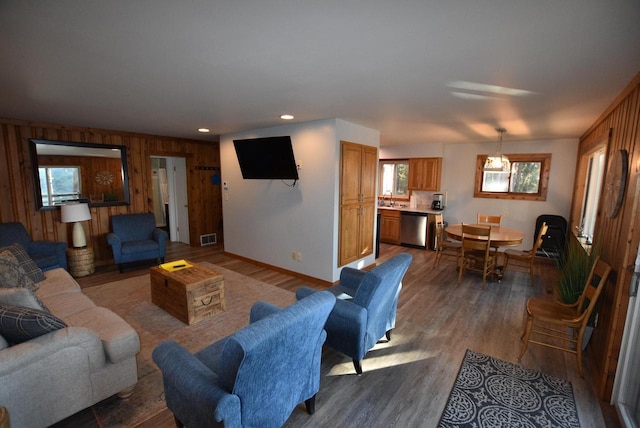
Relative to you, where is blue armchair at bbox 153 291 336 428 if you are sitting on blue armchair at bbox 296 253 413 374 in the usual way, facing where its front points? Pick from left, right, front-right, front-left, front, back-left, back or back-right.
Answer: left

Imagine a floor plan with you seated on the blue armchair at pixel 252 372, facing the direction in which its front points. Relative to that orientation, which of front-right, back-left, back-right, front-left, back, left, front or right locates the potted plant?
back-right

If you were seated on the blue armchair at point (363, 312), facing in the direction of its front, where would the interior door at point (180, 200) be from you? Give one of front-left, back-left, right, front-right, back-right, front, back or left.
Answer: front

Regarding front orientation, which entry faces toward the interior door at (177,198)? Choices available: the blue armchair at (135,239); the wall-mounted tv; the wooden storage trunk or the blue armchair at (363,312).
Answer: the blue armchair at (363,312)

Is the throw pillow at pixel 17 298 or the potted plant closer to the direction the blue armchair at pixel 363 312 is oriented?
the throw pillow

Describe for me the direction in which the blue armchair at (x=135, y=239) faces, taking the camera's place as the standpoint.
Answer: facing the viewer and to the right of the viewer

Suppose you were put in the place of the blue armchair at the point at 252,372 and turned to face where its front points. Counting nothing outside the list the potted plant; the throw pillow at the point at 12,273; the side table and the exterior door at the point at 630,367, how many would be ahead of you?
2

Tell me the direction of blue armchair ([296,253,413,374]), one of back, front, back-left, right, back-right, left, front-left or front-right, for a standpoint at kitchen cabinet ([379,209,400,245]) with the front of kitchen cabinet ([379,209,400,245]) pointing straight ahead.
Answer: front-left

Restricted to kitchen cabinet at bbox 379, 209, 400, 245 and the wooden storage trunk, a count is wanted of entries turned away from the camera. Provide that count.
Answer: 0

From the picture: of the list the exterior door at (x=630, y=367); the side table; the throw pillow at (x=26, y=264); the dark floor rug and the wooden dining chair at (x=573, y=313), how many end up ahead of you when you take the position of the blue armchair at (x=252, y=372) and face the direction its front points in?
2

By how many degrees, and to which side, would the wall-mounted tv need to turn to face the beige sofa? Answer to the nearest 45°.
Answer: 0° — it already faces it

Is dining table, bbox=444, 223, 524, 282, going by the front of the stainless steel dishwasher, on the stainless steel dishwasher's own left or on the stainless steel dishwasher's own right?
on the stainless steel dishwasher's own left

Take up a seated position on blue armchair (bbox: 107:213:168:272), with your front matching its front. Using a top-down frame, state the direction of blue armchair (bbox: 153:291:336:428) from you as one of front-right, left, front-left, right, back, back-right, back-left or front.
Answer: front-right

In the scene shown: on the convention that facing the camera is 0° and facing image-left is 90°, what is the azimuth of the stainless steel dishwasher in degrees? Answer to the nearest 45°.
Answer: approximately 45°

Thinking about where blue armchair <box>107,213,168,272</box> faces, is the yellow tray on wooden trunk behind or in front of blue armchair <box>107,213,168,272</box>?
in front

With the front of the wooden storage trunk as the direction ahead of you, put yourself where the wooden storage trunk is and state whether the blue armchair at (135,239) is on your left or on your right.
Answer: on your right

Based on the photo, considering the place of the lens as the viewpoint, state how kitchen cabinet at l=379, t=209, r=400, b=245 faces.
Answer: facing the viewer and to the left of the viewer
